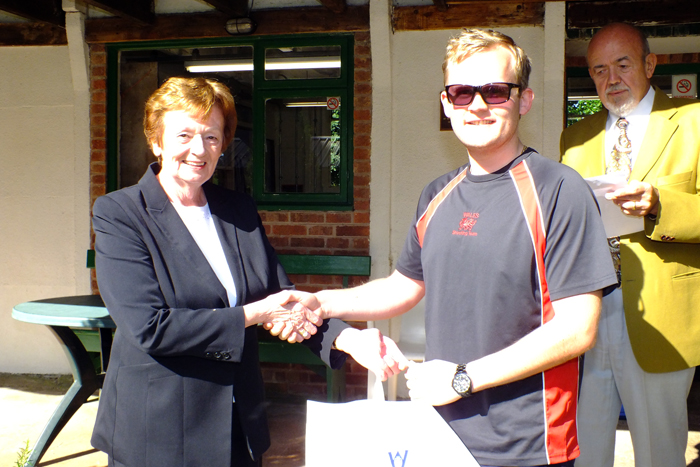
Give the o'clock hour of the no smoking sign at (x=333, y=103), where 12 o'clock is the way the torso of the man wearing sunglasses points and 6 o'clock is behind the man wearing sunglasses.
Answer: The no smoking sign is roughly at 4 o'clock from the man wearing sunglasses.

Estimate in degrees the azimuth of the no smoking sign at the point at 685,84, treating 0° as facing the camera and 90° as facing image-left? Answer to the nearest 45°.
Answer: approximately 0°

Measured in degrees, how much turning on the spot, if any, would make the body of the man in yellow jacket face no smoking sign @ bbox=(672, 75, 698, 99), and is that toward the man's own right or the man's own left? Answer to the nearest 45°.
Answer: approximately 135° to the man's own right

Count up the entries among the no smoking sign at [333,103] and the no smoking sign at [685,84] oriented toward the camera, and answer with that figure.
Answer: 2

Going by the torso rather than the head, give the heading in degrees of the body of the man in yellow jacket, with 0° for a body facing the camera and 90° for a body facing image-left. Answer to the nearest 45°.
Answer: approximately 45°

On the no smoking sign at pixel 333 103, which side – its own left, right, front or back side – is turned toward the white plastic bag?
front

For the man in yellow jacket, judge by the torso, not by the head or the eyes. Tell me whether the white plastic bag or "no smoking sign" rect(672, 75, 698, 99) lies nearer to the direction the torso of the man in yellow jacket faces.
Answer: the white plastic bag

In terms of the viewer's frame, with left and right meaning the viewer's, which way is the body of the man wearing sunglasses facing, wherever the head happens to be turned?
facing the viewer and to the left of the viewer

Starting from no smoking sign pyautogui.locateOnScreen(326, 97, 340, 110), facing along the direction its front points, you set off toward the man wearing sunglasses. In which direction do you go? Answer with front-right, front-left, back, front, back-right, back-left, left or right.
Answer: front

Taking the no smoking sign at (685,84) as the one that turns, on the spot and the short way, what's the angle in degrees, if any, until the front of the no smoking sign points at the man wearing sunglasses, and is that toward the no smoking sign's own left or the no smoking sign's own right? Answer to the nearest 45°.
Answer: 0° — it already faces them

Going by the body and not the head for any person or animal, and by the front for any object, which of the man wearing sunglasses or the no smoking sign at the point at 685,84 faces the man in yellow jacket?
the no smoking sign

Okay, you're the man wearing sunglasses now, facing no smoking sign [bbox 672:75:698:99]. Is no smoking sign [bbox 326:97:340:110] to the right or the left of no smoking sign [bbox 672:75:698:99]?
left

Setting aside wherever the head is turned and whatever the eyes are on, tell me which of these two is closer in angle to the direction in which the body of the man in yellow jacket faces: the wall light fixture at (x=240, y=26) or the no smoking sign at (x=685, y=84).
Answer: the wall light fixture
